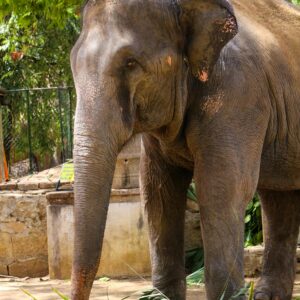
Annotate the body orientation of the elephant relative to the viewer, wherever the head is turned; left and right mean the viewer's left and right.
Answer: facing the viewer and to the left of the viewer

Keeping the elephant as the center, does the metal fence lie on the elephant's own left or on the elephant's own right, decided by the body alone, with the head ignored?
on the elephant's own right

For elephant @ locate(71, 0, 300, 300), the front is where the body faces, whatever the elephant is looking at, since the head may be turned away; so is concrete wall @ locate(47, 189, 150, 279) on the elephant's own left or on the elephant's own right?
on the elephant's own right
